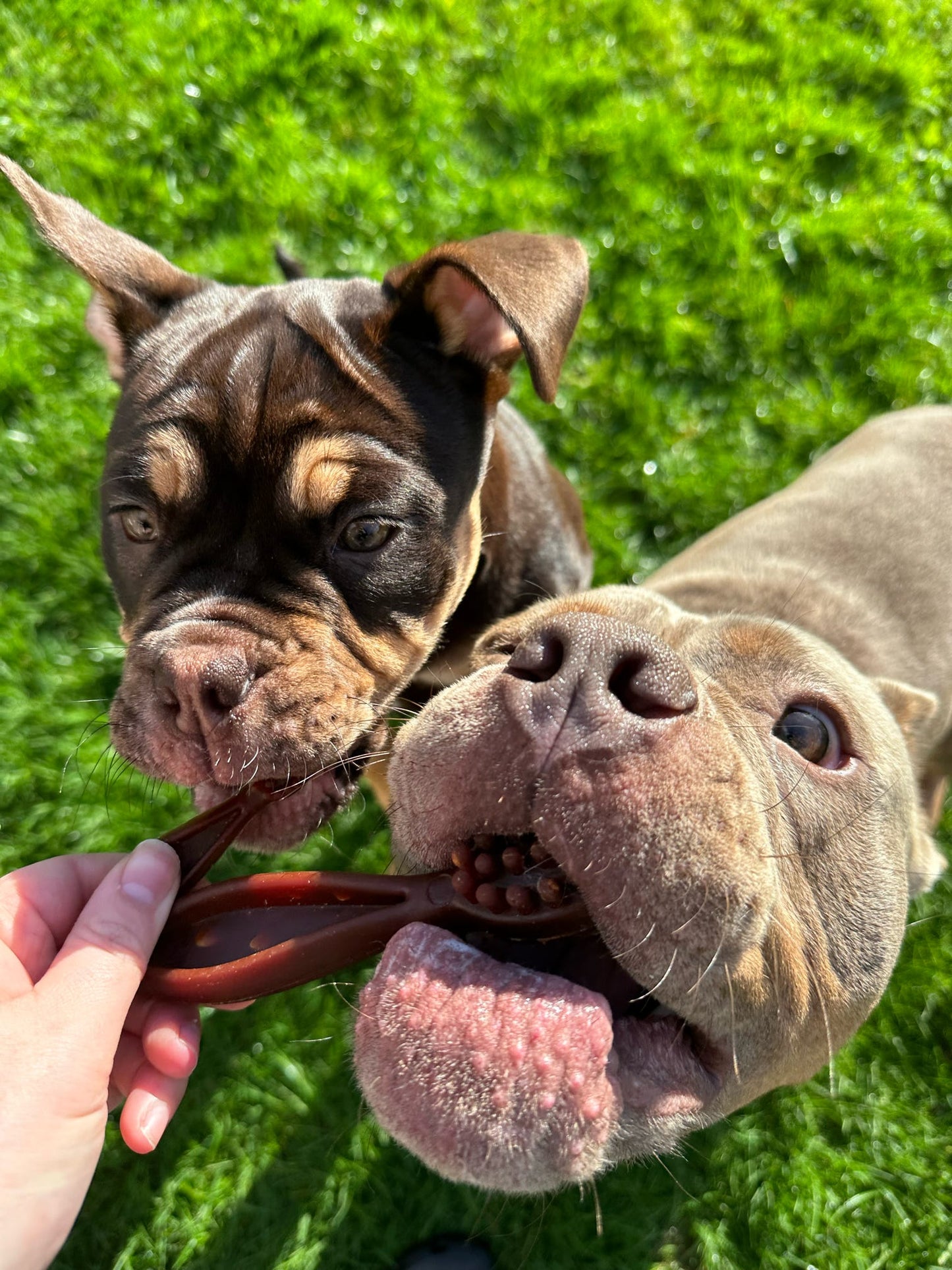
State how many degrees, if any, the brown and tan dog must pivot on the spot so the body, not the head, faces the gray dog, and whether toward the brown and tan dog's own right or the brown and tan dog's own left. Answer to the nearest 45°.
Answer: approximately 45° to the brown and tan dog's own left

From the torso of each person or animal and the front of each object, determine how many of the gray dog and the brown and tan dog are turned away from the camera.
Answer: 0

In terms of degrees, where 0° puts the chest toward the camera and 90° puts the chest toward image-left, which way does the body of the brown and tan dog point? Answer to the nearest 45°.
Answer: approximately 45°
